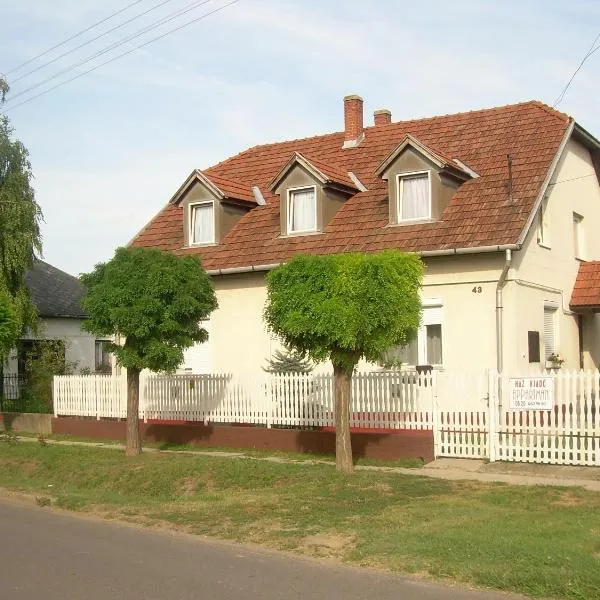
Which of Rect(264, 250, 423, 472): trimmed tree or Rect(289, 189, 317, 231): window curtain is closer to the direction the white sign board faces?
the trimmed tree

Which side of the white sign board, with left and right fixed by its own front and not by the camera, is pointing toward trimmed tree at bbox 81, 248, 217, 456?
right

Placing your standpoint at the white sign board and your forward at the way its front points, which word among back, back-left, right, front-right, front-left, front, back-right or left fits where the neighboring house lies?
back-right

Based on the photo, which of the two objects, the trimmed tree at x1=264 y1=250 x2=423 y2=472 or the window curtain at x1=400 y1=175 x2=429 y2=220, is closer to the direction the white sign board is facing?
the trimmed tree

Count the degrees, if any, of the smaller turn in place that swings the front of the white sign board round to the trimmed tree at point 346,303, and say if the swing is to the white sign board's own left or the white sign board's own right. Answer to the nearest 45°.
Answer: approximately 45° to the white sign board's own right

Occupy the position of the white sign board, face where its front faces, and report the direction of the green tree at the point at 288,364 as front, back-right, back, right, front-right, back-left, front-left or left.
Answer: back-right

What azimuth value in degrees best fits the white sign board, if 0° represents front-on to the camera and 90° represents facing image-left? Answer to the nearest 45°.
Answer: approximately 0°

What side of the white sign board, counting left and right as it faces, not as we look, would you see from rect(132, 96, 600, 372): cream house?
back
